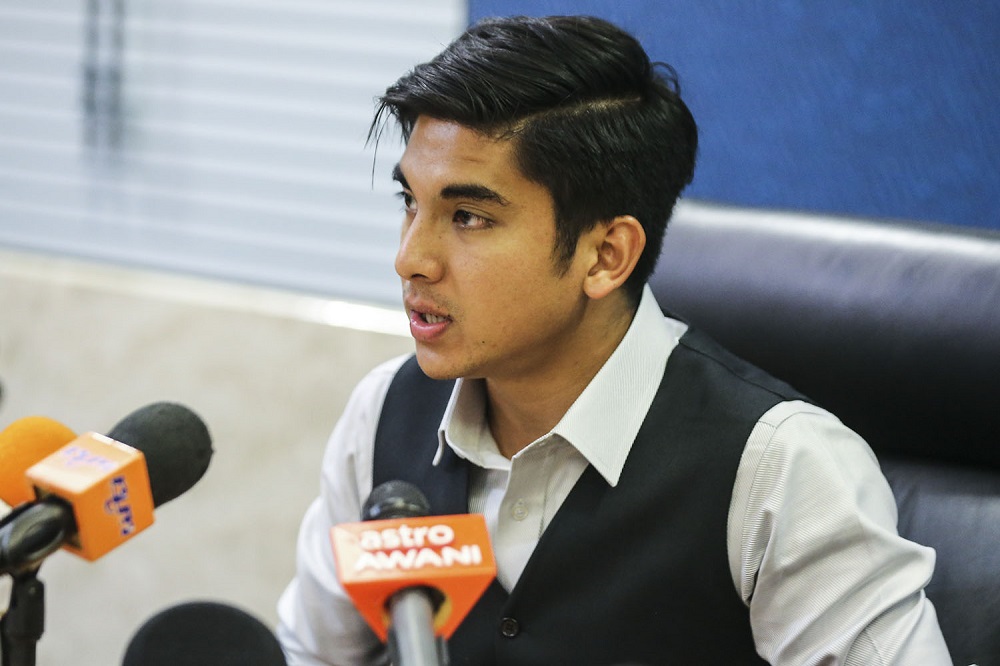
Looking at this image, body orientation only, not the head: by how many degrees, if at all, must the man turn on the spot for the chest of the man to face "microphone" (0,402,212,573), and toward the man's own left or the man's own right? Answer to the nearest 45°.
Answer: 0° — they already face it

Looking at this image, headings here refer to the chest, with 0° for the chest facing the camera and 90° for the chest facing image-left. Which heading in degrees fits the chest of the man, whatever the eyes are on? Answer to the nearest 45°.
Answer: approximately 45°

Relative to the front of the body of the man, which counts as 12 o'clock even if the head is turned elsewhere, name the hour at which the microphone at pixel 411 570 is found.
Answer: The microphone is roughly at 11 o'clock from the man.

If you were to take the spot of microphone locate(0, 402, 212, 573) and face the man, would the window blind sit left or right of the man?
left

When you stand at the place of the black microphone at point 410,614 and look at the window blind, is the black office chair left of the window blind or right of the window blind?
right
